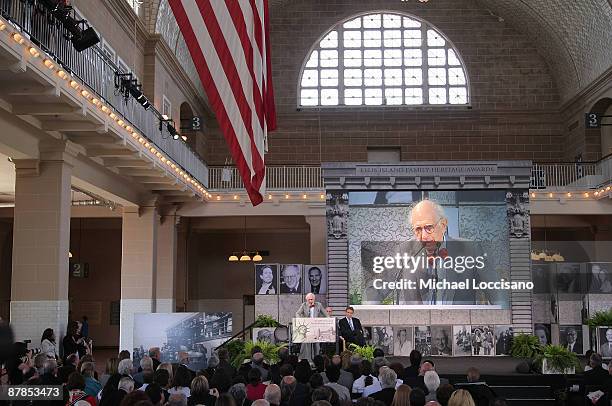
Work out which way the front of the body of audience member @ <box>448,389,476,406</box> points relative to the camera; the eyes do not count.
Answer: away from the camera

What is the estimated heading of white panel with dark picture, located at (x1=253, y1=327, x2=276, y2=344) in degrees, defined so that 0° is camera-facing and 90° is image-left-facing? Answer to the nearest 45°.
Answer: approximately 0°

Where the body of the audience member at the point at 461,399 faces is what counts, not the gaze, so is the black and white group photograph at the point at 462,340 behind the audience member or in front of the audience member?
in front

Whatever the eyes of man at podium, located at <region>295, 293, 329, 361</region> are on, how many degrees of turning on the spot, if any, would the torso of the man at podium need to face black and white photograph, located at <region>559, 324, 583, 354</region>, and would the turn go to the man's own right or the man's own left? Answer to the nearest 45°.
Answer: approximately 135° to the man's own left

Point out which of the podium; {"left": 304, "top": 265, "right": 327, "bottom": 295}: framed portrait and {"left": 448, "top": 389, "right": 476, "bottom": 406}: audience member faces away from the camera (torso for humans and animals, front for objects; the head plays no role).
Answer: the audience member

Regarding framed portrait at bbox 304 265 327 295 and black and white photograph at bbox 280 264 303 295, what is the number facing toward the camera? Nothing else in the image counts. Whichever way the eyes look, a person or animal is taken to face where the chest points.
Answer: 2

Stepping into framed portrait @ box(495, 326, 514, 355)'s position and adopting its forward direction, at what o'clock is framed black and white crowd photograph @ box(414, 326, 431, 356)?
framed black and white crowd photograph @ box(414, 326, 431, 356) is roughly at 3 o'clock from framed portrait @ box(495, 326, 514, 355).

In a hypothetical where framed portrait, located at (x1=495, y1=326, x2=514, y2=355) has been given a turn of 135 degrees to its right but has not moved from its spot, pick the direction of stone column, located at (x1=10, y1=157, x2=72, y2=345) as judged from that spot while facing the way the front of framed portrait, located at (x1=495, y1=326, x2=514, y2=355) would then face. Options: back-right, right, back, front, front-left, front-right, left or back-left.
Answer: left

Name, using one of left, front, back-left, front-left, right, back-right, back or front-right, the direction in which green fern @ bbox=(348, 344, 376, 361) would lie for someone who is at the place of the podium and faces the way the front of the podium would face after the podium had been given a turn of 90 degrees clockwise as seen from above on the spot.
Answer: back-right

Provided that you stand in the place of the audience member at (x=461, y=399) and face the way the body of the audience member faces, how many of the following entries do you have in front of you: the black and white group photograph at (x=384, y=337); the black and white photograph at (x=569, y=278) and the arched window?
3

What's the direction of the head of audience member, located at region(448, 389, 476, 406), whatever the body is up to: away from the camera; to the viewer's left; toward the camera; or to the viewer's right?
away from the camera
